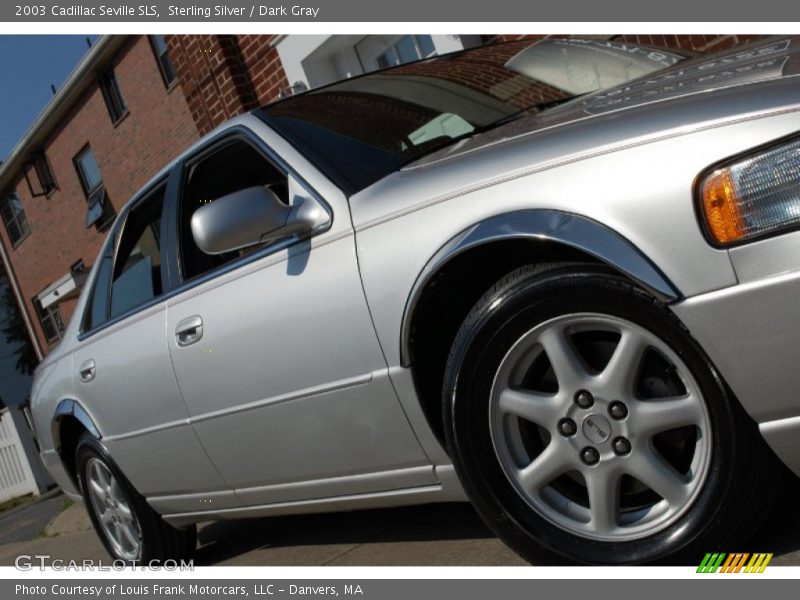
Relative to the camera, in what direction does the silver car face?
facing the viewer and to the right of the viewer

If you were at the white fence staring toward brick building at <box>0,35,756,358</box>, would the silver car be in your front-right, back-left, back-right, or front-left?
back-right

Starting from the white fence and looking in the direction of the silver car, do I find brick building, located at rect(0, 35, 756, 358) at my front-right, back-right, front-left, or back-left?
back-left

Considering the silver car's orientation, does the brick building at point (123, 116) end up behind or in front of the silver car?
behind

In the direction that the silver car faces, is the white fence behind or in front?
behind
